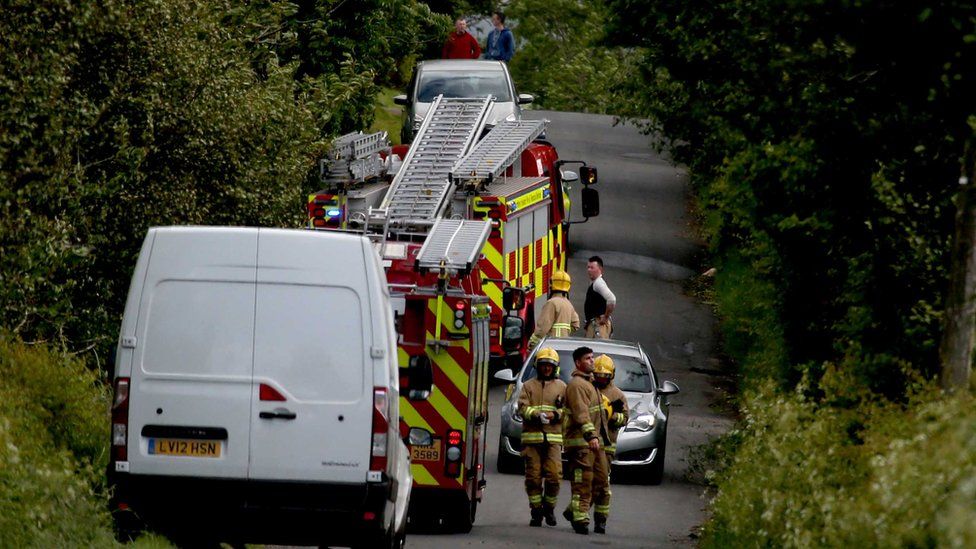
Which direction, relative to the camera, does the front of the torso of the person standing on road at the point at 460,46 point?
toward the camera

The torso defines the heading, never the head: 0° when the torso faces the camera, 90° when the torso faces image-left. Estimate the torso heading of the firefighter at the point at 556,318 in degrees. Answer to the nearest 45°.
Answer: approximately 180°

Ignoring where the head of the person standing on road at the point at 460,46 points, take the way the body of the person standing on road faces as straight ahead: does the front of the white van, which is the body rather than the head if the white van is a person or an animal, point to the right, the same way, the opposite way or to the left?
the opposite way

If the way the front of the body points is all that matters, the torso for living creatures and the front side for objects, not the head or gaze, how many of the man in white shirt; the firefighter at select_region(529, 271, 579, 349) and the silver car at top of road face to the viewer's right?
0

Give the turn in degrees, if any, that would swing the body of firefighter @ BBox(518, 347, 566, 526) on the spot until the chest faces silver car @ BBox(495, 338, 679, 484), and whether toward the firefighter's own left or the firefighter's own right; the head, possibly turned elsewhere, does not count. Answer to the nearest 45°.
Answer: approximately 180°

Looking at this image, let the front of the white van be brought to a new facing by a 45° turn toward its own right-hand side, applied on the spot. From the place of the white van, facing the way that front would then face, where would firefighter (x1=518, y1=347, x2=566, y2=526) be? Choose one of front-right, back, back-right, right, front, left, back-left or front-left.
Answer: front

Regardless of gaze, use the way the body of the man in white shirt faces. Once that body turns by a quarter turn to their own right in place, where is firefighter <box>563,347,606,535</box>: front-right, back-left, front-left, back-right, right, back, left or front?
back-left

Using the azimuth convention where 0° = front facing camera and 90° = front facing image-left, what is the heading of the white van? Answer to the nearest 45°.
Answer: approximately 180°

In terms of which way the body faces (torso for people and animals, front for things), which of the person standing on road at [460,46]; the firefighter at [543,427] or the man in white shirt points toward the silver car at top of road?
the person standing on road

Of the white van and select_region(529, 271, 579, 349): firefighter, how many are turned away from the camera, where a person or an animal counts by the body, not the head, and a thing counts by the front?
2

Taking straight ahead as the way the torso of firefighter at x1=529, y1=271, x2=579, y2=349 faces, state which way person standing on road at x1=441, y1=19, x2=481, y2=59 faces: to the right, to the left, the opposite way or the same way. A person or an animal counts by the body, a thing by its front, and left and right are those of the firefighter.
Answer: the opposite way

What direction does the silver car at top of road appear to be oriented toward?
toward the camera
